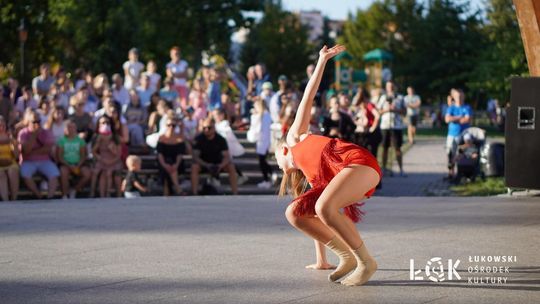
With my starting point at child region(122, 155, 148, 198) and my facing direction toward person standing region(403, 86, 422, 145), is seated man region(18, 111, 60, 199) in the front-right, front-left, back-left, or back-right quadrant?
back-left

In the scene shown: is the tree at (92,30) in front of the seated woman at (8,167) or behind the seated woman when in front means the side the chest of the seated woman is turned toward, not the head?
behind

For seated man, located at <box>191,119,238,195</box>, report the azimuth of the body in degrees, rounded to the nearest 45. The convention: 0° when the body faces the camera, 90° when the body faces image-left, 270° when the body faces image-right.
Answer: approximately 0°

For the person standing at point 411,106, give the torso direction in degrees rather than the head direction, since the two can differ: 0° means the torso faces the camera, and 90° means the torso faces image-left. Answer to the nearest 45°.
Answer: approximately 0°

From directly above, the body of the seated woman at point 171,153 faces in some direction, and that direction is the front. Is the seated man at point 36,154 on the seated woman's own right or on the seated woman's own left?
on the seated woman's own right

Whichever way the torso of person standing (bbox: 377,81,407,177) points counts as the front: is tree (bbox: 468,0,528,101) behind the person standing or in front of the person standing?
behind

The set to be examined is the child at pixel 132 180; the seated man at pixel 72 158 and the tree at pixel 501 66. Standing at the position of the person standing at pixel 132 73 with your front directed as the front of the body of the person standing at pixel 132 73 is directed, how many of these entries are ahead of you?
2

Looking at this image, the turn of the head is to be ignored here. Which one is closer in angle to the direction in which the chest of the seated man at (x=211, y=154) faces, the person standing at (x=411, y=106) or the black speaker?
the black speaker

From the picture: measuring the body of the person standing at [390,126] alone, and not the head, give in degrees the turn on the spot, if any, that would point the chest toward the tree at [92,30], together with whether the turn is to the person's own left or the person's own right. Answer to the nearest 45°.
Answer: approximately 135° to the person's own right
